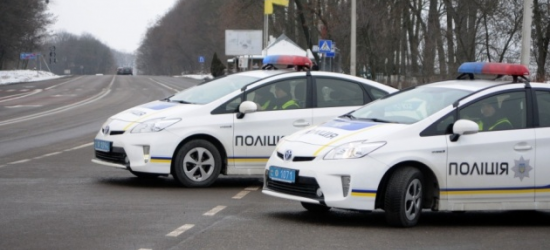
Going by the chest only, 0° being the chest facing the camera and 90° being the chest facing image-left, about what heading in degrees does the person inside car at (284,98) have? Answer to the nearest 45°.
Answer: approximately 45°

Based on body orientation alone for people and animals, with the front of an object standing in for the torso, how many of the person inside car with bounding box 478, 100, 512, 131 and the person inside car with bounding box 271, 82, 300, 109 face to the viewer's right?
0

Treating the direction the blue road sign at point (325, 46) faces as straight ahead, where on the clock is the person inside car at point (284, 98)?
The person inside car is roughly at 12 o'clock from the blue road sign.

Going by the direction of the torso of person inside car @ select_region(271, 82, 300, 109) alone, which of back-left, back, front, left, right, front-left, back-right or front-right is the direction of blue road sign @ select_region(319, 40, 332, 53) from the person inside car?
back-right

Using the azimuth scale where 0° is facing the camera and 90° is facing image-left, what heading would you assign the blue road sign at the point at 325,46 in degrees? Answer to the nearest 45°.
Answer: approximately 0°

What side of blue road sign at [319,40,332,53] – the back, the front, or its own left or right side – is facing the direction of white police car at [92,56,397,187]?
front

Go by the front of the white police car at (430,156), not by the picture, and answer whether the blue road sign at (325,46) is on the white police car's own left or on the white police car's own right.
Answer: on the white police car's own right

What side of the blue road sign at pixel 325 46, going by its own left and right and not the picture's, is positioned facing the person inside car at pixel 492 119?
front

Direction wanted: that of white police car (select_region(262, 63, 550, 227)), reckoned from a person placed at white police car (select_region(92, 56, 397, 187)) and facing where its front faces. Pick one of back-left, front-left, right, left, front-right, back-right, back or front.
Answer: left

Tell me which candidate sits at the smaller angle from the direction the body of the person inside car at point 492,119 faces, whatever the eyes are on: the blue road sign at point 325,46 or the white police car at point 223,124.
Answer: the white police car
